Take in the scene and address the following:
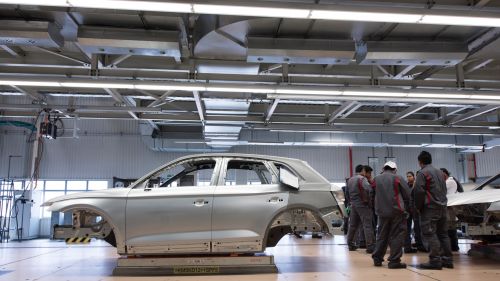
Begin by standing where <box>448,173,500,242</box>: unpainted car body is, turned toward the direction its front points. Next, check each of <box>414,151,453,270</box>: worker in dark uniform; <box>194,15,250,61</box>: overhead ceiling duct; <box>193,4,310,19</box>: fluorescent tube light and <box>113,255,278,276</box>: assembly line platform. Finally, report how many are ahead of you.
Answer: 4

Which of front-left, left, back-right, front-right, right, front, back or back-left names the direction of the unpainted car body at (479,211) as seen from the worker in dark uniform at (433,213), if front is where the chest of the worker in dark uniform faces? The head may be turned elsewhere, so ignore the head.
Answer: right

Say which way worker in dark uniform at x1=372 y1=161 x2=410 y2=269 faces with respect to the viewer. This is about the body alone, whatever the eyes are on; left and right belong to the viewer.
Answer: facing away from the viewer and to the right of the viewer

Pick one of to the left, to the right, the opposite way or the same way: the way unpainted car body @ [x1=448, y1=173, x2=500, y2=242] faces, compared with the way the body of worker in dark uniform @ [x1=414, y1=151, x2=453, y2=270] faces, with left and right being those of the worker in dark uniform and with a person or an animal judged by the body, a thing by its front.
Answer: to the left

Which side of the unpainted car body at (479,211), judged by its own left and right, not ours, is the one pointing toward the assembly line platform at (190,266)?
front

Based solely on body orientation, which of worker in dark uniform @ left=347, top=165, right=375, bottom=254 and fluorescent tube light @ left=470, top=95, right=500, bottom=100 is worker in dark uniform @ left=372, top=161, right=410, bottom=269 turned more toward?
the fluorescent tube light

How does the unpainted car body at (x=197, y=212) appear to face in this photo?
to the viewer's left

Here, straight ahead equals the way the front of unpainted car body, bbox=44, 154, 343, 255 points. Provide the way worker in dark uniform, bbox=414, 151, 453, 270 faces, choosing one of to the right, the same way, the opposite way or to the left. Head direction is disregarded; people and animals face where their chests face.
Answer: to the right

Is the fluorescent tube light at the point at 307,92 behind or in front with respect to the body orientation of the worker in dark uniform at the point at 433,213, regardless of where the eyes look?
in front
